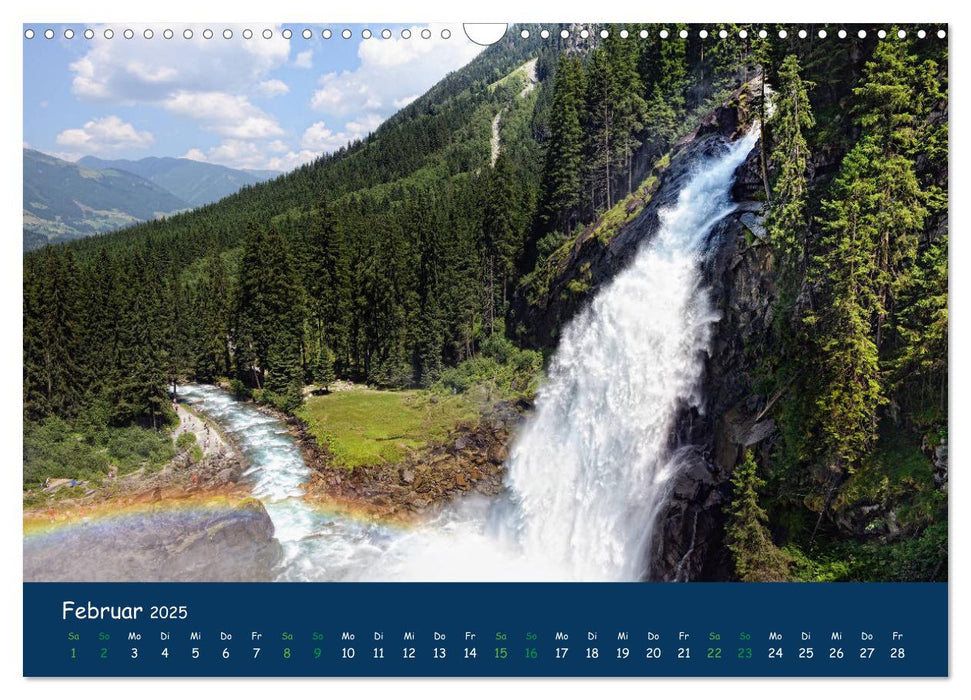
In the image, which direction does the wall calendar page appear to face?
toward the camera
